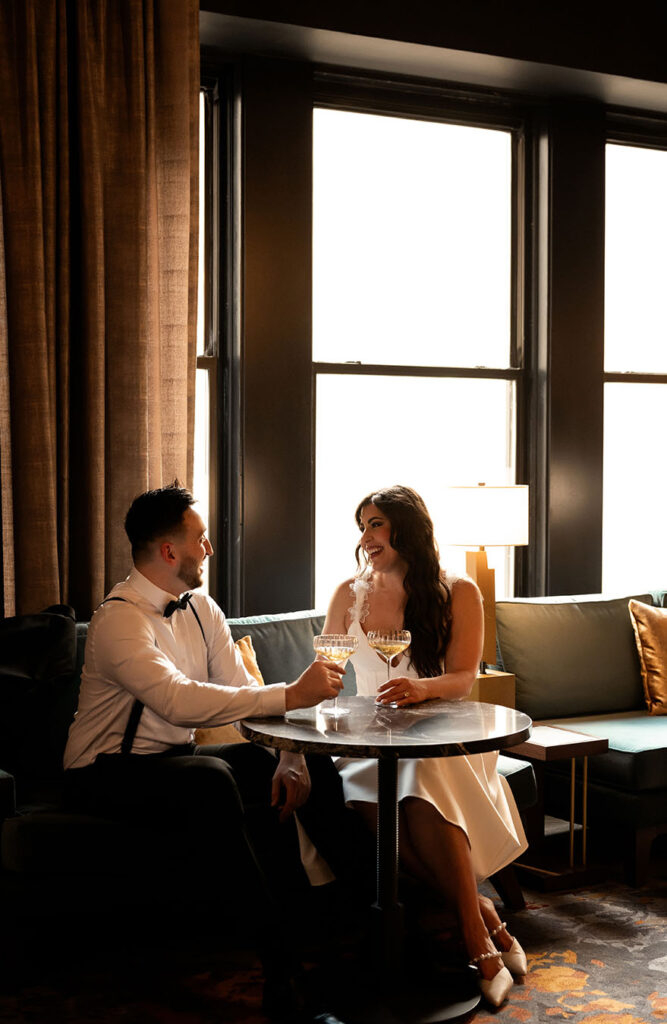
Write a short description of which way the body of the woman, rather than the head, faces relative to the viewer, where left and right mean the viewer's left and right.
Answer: facing the viewer and to the left of the viewer

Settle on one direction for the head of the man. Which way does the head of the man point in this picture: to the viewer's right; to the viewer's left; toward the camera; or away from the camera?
to the viewer's right

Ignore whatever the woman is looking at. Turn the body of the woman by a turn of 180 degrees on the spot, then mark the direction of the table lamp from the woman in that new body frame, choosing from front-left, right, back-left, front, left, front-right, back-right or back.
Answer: front-left

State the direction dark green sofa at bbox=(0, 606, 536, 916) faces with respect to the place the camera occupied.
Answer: facing the viewer

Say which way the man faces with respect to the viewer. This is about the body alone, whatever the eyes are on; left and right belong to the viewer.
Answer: facing the viewer and to the right of the viewer

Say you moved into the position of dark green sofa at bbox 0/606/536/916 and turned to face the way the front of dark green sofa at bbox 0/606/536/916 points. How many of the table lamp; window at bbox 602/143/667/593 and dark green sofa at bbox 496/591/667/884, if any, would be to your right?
0

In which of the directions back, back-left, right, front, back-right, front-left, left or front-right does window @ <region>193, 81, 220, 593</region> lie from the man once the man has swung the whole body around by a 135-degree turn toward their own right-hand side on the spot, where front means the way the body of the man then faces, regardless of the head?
right

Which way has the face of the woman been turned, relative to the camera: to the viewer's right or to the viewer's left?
to the viewer's left

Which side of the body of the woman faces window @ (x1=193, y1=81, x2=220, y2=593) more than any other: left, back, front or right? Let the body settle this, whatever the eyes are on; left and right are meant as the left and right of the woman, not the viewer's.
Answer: right
